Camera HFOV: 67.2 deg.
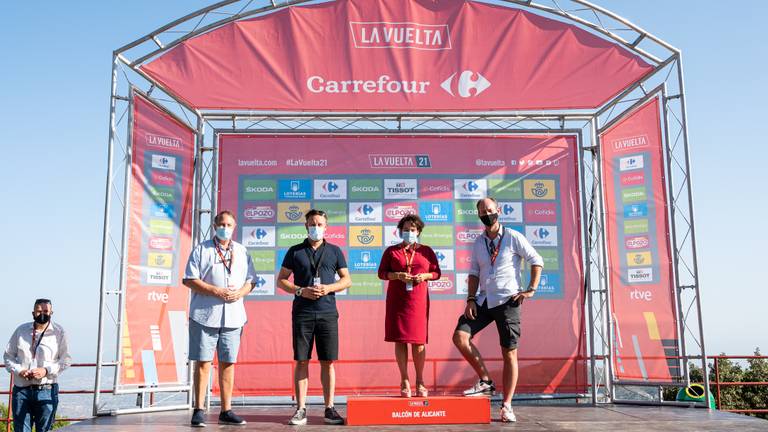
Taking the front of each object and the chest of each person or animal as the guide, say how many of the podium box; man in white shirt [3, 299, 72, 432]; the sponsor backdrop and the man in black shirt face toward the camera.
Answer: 4

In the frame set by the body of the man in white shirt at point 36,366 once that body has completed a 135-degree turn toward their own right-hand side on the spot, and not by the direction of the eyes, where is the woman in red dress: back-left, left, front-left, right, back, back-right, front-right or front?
back

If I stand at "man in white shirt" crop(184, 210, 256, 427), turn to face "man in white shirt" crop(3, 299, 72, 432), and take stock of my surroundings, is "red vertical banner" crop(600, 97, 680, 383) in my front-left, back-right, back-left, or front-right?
back-right

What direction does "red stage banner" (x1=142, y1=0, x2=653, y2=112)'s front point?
toward the camera

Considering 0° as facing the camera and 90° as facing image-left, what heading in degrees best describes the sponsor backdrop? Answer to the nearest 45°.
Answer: approximately 0°

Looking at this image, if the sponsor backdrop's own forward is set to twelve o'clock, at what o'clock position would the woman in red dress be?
The woman in red dress is roughly at 12 o'clock from the sponsor backdrop.

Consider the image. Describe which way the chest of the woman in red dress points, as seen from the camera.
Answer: toward the camera

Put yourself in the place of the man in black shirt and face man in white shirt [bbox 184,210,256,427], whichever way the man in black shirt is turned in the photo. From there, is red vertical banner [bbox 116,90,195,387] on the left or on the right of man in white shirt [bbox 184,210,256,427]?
right

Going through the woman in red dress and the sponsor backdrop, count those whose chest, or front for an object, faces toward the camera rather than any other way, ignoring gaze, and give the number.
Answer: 2

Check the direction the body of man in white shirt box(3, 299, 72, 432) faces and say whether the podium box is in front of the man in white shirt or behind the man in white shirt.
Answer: in front
